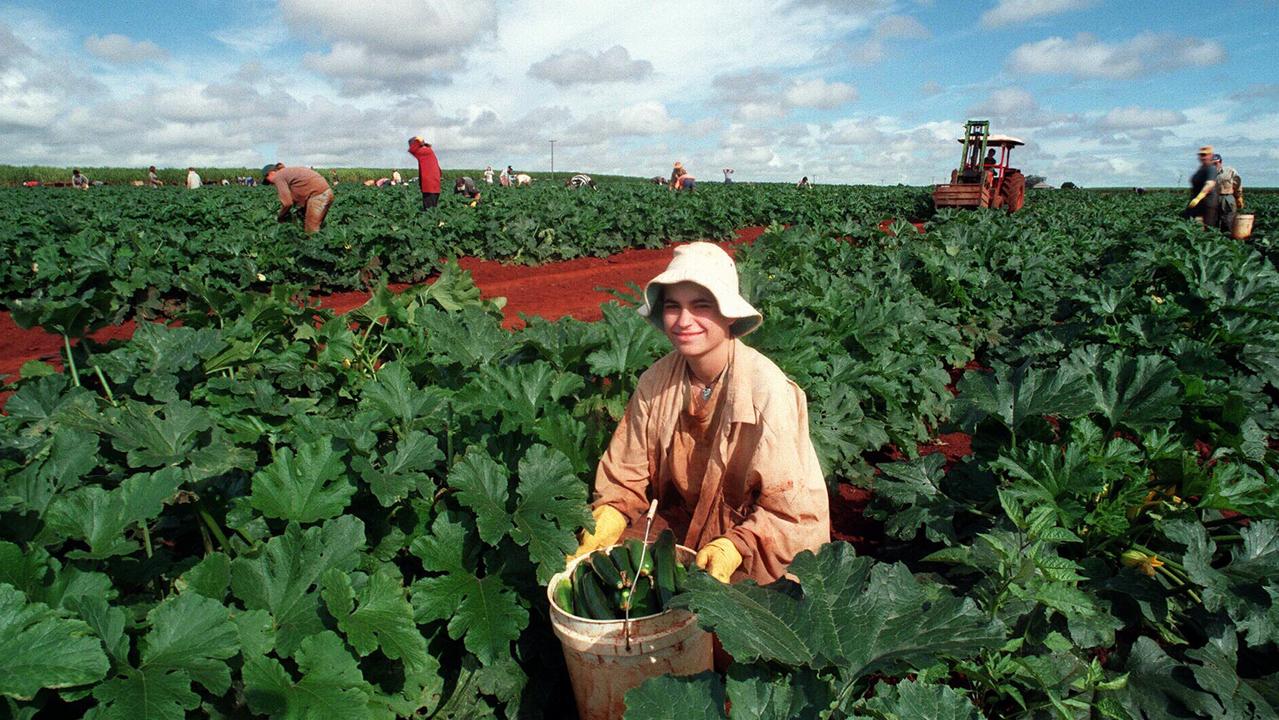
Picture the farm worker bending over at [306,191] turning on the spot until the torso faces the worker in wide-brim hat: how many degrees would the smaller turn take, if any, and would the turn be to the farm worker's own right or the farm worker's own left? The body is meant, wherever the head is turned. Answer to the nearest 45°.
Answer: approximately 90° to the farm worker's own left

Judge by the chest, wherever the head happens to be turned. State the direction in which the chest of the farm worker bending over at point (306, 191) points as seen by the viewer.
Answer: to the viewer's left

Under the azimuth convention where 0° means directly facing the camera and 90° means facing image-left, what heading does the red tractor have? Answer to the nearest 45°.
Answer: approximately 45°

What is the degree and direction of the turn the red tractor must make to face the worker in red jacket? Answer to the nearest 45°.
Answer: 0° — it already faces them

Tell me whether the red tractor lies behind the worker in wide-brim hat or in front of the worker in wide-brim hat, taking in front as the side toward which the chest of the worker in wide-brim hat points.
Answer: behind
